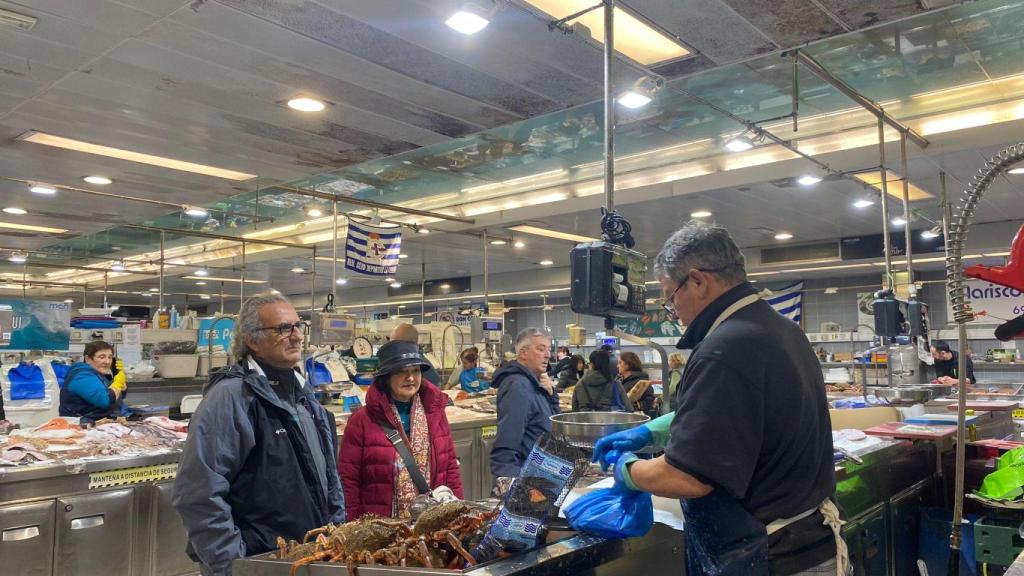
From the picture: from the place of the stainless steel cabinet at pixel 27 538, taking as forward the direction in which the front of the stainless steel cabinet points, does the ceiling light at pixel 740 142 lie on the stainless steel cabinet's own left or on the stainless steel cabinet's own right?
on the stainless steel cabinet's own left

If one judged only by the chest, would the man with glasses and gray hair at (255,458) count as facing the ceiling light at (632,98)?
no

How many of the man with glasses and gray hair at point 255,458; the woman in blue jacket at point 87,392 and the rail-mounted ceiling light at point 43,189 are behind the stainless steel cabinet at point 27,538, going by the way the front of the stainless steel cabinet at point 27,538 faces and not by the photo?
2

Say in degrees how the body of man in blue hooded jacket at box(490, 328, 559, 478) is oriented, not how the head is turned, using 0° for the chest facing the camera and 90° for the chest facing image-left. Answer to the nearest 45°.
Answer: approximately 270°

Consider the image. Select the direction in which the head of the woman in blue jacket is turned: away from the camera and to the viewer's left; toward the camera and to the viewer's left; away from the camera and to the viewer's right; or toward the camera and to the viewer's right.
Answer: toward the camera and to the viewer's right

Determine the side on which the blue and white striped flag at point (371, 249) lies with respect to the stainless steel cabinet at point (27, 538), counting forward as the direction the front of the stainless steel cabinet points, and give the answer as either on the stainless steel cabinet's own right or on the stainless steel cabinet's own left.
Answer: on the stainless steel cabinet's own left

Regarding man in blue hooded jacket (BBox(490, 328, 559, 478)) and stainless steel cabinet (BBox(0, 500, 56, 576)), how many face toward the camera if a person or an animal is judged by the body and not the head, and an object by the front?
1

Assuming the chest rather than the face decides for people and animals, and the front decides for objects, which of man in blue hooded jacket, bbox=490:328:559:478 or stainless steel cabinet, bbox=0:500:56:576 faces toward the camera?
the stainless steel cabinet

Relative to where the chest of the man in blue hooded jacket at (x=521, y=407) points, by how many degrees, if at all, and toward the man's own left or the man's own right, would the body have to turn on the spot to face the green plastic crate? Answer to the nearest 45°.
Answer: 0° — they already face it

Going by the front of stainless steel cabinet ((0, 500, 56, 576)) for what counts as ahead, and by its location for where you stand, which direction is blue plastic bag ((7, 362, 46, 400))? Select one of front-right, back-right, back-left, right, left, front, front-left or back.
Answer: back

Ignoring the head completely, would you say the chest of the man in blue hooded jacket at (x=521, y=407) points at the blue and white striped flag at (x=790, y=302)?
no

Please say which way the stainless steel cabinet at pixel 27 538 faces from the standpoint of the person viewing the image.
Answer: facing the viewer
